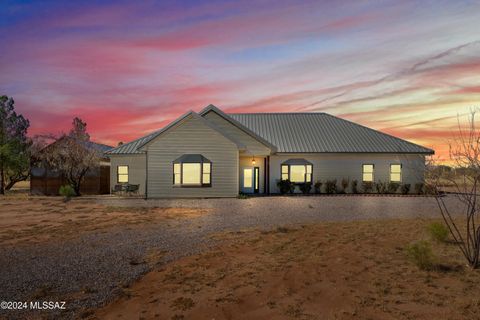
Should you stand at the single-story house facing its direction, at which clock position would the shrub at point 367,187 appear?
The shrub is roughly at 9 o'clock from the single-story house.

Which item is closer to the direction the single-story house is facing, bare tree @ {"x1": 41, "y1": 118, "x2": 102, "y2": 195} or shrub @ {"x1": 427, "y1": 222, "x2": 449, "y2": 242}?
the shrub

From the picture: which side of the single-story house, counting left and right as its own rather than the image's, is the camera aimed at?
front

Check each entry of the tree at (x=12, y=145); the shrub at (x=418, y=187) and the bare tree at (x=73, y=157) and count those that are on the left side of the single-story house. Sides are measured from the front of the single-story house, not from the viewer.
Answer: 1

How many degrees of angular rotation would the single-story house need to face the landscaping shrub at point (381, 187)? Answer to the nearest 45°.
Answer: approximately 90° to its left

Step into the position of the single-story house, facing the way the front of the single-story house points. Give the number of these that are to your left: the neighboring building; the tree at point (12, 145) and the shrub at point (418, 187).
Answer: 1

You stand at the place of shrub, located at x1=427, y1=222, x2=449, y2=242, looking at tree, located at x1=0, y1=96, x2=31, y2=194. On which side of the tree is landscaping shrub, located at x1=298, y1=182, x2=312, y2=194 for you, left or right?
right

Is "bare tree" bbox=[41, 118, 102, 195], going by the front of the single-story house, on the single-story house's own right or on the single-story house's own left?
on the single-story house's own right
